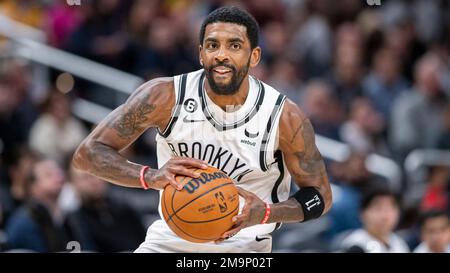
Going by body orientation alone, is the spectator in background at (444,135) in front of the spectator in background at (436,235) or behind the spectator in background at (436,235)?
behind

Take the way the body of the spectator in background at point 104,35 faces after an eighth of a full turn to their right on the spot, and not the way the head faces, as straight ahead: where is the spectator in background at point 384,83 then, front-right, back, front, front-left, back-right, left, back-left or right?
back-left

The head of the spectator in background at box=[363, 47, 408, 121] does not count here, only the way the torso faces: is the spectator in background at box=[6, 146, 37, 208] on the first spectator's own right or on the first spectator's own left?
on the first spectator's own right

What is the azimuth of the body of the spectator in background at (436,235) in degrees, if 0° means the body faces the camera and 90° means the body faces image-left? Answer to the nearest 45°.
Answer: approximately 0°

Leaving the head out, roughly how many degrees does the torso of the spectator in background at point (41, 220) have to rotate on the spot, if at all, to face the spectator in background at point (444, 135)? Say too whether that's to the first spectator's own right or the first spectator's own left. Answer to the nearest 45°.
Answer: approximately 45° to the first spectator's own left

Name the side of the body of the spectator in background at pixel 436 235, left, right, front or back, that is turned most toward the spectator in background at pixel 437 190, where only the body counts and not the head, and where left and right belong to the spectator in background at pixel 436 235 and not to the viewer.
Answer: back

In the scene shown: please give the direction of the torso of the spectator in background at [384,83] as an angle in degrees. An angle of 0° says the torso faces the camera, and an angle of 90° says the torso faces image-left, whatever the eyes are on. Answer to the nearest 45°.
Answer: approximately 0°
